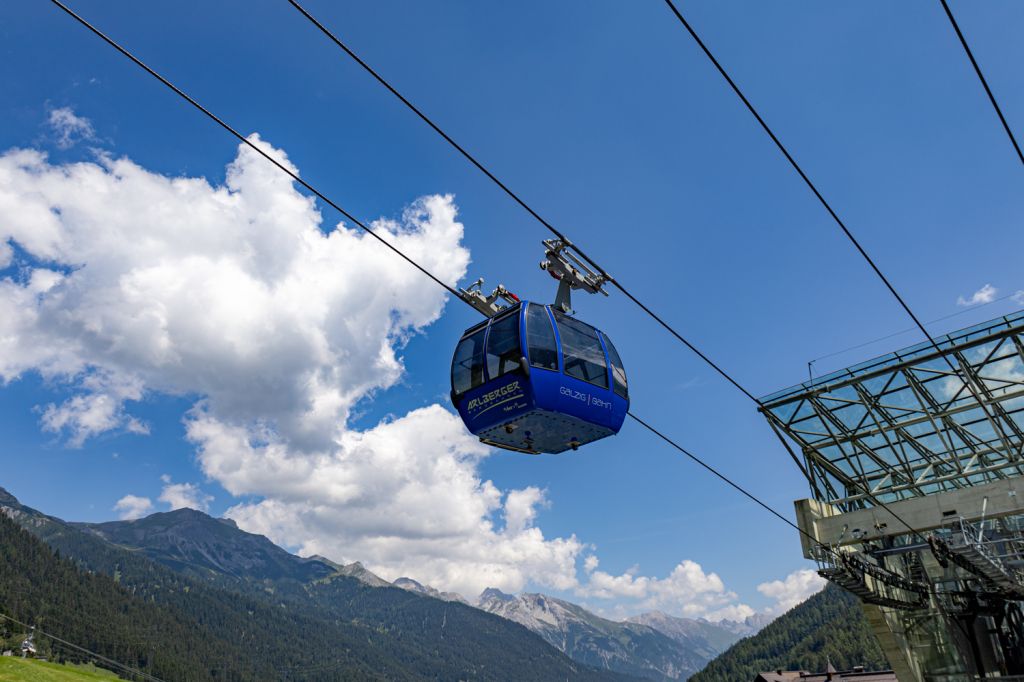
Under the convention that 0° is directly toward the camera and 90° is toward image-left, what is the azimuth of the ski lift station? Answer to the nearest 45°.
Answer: approximately 45°

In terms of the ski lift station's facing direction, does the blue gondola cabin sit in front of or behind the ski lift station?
in front
